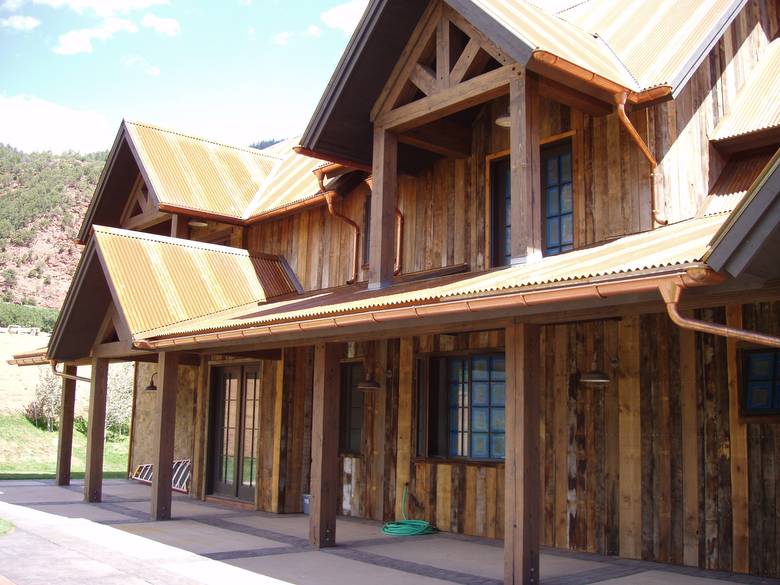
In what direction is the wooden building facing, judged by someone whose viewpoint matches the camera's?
facing the viewer and to the left of the viewer
